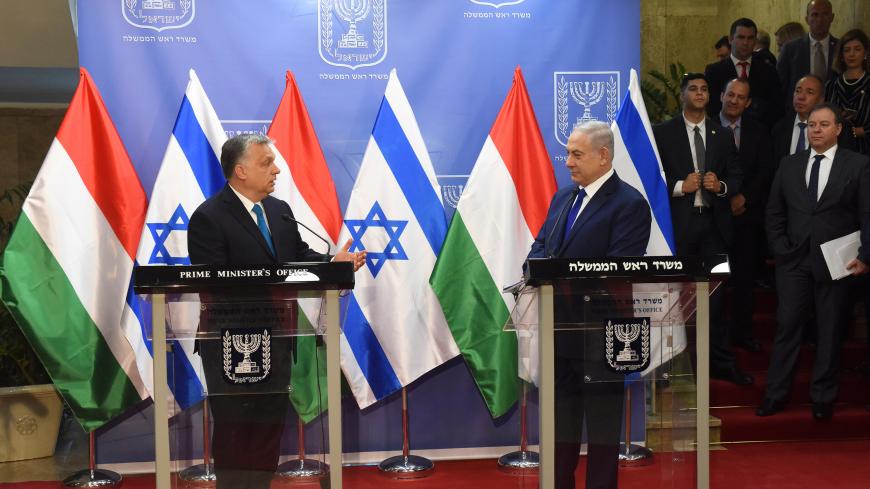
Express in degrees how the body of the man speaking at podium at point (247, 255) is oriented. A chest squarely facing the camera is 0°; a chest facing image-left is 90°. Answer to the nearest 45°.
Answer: approximately 315°

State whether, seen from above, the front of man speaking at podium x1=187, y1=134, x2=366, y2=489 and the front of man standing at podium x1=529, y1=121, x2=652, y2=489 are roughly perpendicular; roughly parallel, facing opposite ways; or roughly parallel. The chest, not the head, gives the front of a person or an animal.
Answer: roughly perpendicular

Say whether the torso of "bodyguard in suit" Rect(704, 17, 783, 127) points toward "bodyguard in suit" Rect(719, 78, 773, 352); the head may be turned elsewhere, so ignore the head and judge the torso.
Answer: yes

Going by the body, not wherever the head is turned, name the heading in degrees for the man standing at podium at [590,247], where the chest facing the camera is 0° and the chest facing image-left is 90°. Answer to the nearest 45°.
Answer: approximately 45°

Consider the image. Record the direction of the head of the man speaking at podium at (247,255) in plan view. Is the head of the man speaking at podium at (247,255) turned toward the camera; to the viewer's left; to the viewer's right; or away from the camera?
to the viewer's right

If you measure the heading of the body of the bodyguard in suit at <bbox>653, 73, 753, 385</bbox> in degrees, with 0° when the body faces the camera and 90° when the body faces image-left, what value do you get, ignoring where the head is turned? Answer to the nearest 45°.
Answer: approximately 0°

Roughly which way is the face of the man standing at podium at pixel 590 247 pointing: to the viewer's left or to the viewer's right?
to the viewer's left

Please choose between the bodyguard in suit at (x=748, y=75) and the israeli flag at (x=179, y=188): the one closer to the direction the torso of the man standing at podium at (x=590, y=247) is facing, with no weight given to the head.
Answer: the israeli flag

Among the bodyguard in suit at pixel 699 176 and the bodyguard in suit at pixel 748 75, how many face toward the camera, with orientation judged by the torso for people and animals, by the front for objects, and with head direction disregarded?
2
